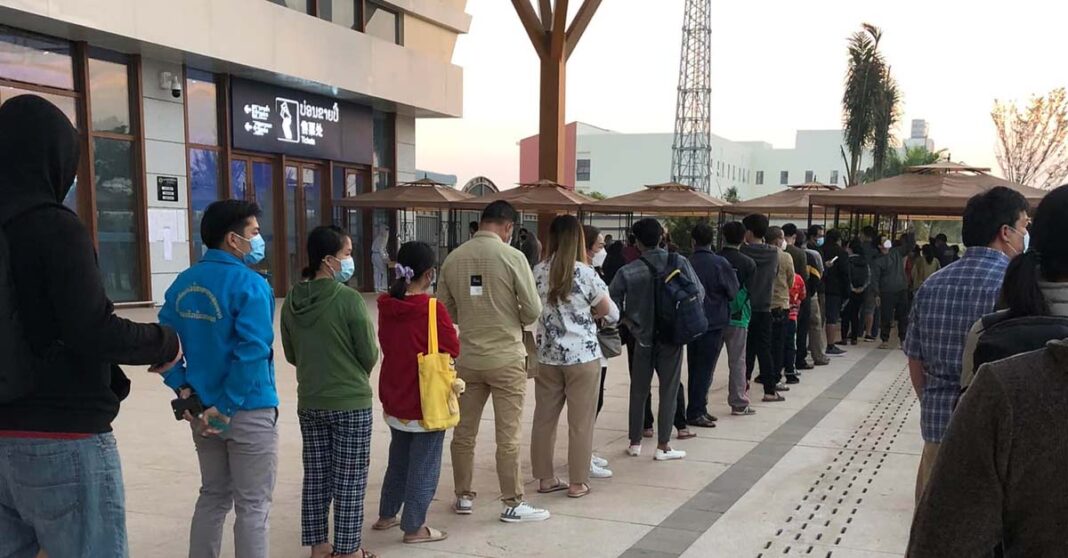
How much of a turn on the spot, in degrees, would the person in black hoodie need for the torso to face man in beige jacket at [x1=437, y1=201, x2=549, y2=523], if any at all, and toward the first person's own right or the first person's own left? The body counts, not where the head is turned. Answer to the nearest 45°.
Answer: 0° — they already face them

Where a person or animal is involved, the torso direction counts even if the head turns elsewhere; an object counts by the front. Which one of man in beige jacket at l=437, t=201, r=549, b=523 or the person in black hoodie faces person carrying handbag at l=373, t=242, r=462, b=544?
the person in black hoodie

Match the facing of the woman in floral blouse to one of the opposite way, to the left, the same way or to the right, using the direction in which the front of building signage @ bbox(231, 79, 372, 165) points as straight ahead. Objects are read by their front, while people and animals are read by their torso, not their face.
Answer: to the left

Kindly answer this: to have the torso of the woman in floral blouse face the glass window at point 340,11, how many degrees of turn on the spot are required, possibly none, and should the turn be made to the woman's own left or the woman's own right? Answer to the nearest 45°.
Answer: approximately 45° to the woman's own left

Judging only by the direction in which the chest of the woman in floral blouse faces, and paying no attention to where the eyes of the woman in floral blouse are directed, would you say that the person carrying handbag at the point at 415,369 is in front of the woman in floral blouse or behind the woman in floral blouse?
behind

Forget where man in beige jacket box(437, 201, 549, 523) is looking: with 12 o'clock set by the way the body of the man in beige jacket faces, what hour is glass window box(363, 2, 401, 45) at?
The glass window is roughly at 10 o'clock from the man in beige jacket.

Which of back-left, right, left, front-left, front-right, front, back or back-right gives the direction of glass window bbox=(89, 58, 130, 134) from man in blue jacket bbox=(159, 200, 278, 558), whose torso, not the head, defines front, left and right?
front-left

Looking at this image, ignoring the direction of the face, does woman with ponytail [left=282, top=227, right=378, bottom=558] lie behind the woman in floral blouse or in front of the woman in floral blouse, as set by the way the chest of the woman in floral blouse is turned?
behind

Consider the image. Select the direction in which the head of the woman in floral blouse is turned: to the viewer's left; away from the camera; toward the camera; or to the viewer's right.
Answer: away from the camera

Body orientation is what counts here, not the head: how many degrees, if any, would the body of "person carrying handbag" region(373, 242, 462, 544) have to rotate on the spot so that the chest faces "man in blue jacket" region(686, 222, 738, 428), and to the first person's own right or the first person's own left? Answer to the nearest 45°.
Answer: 0° — they already face them

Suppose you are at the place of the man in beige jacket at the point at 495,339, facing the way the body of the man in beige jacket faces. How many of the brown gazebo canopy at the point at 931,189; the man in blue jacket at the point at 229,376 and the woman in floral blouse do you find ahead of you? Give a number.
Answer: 2

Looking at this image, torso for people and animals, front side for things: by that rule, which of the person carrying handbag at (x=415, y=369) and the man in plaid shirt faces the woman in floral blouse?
the person carrying handbag

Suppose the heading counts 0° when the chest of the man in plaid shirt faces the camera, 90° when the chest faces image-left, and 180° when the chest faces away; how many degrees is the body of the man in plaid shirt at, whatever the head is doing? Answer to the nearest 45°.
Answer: approximately 225°

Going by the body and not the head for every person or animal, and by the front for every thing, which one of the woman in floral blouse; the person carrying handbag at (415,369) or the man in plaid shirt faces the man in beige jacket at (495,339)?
the person carrying handbag

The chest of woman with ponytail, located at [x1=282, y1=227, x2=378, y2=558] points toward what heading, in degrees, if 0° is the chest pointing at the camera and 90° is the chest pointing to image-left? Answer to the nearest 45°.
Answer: approximately 225°
